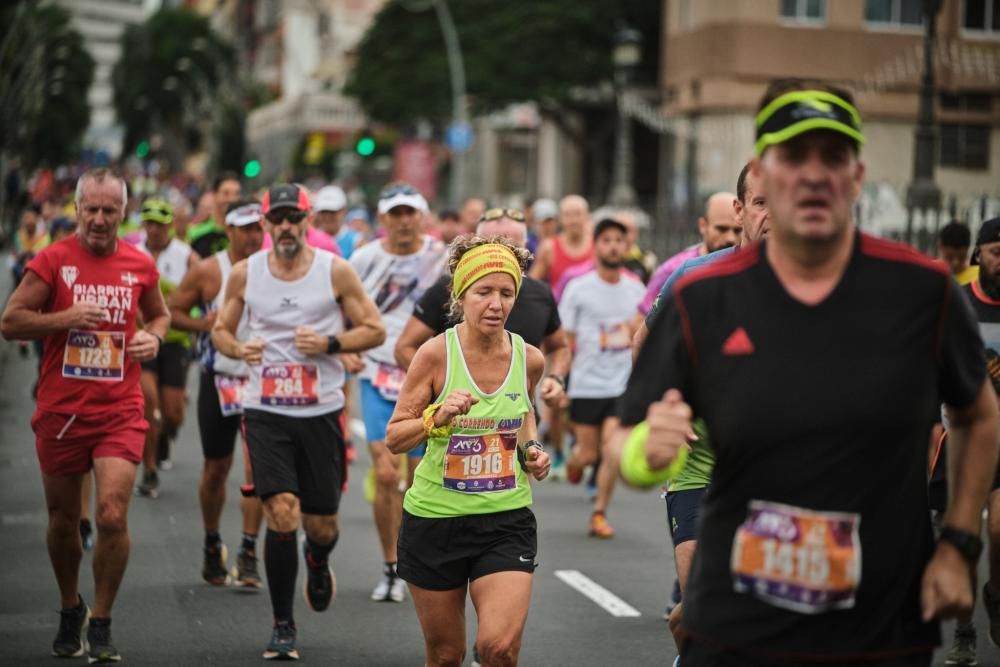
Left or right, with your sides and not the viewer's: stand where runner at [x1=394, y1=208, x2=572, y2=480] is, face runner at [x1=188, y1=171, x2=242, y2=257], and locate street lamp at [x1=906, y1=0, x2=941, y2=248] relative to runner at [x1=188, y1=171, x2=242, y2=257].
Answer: right

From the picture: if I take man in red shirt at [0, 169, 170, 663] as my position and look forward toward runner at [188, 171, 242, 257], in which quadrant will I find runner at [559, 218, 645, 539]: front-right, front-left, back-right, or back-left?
front-right

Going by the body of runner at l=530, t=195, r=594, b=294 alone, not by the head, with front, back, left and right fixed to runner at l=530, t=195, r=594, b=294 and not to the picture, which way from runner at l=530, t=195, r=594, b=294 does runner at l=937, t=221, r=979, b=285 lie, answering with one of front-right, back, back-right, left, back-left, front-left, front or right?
front-left

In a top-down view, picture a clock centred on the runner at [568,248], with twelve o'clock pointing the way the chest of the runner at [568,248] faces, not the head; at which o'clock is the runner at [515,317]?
the runner at [515,317] is roughly at 12 o'clock from the runner at [568,248].

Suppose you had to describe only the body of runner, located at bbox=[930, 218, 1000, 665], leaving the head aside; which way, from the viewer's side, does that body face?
toward the camera

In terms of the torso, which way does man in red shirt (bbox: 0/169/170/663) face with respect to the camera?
toward the camera

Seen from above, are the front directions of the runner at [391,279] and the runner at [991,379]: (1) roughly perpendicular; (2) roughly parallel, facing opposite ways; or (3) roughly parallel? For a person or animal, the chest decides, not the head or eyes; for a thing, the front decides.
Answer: roughly parallel

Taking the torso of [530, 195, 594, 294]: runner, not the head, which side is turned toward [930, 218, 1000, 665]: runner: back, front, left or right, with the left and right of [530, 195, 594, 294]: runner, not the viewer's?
front

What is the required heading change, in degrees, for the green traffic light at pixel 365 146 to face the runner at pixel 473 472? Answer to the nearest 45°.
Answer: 0° — it already faces them

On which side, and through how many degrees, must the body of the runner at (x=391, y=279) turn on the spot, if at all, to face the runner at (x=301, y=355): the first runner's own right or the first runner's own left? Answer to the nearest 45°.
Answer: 0° — they already face them

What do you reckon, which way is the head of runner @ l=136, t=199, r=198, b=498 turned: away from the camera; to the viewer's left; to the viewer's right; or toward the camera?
toward the camera

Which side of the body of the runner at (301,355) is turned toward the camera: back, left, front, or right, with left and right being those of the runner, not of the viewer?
front

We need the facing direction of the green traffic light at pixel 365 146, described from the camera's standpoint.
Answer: facing the viewer

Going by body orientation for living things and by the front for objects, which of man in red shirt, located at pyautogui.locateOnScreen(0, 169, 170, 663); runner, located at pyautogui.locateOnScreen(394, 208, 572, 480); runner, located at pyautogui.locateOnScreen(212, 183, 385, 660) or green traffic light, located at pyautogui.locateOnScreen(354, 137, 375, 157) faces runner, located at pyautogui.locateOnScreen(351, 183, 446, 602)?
the green traffic light

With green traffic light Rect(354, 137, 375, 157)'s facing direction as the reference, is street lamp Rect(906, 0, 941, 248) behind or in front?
in front

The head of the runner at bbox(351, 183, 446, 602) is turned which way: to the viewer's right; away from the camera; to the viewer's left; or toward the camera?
toward the camera

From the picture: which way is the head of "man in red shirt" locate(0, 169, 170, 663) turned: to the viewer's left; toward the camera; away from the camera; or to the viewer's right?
toward the camera
